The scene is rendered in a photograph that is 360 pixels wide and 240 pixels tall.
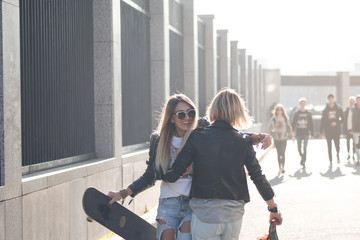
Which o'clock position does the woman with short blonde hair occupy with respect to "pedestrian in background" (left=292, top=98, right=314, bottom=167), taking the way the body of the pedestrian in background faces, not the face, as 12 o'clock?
The woman with short blonde hair is roughly at 12 o'clock from the pedestrian in background.

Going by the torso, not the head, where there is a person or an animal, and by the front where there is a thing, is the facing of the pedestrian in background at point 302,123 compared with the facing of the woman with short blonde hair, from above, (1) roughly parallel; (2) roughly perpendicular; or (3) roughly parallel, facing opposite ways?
roughly parallel, facing opposite ways

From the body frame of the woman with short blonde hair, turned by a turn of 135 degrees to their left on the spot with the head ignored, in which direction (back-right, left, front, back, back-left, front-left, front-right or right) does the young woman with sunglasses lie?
right

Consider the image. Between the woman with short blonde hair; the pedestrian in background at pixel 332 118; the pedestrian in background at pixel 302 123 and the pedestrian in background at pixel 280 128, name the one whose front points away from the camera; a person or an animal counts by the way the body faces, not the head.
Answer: the woman with short blonde hair

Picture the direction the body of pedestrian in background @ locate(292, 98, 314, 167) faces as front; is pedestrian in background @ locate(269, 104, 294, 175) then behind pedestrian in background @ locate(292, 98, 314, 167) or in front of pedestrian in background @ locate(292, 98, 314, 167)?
in front

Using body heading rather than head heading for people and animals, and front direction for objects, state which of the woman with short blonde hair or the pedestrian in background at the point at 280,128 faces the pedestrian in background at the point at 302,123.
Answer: the woman with short blonde hair

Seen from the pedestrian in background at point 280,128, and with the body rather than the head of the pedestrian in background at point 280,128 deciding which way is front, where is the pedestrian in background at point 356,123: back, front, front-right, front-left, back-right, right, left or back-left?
back-left

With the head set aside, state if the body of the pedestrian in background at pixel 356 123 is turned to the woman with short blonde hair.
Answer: yes

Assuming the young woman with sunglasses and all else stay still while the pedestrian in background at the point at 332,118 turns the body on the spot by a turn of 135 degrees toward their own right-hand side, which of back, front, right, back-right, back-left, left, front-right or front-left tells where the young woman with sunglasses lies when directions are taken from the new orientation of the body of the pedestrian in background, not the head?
back-left

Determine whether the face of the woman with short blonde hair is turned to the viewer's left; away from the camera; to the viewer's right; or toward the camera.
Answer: away from the camera

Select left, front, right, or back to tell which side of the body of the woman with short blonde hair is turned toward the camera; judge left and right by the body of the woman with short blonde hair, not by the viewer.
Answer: back

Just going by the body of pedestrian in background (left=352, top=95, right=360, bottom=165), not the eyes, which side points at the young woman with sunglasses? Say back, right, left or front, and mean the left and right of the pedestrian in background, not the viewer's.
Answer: front

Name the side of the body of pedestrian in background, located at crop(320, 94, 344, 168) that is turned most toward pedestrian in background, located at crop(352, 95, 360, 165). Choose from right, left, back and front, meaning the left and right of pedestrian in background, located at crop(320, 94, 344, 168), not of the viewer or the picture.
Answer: left

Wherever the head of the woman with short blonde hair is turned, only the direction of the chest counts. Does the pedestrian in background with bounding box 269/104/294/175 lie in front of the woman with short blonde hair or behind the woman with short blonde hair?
in front

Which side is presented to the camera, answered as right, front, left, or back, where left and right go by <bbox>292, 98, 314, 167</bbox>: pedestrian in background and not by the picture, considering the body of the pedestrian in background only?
front

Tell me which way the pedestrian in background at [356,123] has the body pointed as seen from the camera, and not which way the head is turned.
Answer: toward the camera

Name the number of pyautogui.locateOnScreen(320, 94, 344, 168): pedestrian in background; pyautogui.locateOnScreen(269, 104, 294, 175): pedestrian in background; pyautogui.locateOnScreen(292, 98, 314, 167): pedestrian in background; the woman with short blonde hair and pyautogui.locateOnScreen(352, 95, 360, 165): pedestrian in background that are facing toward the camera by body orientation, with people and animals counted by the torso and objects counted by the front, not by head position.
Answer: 4

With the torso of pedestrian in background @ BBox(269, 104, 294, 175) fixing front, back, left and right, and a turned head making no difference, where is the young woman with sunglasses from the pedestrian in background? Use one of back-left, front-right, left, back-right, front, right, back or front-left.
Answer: front

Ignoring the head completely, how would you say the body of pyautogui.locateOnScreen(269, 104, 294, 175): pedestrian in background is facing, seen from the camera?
toward the camera
